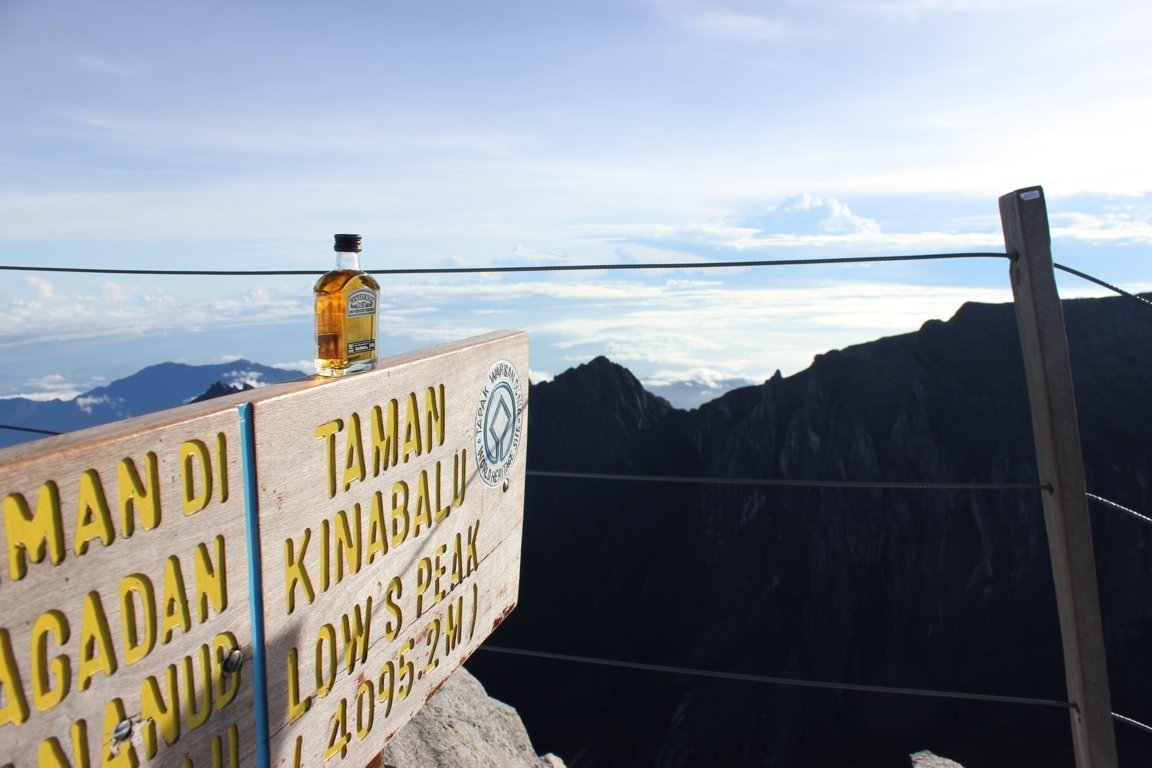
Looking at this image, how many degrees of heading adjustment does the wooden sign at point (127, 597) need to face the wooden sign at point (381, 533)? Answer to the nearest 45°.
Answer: approximately 90° to its left

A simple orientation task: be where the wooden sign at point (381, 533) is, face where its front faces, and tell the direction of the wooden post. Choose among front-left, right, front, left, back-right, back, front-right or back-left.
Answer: front-left

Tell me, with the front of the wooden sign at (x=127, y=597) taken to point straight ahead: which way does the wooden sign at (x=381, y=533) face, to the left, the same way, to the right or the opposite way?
the same way

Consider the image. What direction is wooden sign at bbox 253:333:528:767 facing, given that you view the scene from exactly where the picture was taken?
facing the viewer and to the right of the viewer

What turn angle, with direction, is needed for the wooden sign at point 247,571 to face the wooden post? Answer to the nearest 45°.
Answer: approximately 45° to its left
